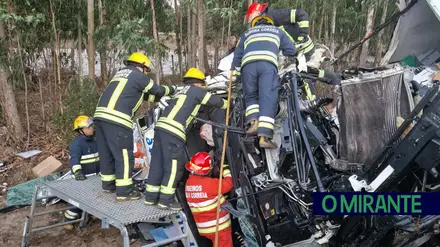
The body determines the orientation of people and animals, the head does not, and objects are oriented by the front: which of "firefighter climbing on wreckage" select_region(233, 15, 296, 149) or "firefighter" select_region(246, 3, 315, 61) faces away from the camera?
the firefighter climbing on wreckage

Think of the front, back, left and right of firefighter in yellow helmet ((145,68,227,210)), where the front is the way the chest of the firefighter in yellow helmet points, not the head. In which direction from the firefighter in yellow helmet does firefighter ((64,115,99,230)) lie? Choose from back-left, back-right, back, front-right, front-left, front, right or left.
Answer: left

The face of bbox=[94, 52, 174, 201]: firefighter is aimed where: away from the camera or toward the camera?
away from the camera

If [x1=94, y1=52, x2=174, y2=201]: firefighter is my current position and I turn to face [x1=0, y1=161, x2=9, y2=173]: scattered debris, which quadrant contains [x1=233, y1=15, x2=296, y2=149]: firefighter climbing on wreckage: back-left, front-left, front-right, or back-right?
back-right

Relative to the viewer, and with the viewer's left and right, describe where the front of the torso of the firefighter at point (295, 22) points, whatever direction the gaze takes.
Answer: facing to the left of the viewer

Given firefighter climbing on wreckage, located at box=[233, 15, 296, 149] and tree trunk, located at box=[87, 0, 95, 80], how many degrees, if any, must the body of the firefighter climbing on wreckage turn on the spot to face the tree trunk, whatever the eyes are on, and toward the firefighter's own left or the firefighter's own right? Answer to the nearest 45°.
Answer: approximately 45° to the firefighter's own left

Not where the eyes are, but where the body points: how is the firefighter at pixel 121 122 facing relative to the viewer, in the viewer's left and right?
facing away from the viewer and to the right of the viewer

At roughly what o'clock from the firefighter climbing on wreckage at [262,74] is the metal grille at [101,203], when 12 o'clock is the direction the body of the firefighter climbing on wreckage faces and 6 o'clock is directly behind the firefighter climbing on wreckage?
The metal grille is roughly at 9 o'clock from the firefighter climbing on wreckage.

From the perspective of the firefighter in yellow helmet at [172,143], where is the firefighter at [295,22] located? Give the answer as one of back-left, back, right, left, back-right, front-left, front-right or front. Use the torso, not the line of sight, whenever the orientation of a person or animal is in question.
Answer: front

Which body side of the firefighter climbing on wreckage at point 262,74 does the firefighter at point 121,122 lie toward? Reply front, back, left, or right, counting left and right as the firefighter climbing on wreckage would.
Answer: left

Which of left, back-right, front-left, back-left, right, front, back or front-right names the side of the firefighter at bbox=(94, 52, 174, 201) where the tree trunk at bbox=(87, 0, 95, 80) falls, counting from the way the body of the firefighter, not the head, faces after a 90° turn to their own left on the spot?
front-right

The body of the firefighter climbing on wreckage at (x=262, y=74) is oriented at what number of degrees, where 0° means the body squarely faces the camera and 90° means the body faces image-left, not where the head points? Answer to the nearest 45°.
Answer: approximately 180°

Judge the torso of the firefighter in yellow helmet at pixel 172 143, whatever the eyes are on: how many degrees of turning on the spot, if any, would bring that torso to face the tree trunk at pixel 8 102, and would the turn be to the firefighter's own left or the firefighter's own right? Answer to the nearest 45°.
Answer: approximately 90° to the firefighter's own left

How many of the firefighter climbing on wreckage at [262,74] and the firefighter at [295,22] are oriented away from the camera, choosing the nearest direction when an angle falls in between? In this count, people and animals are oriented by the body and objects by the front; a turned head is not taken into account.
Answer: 1
